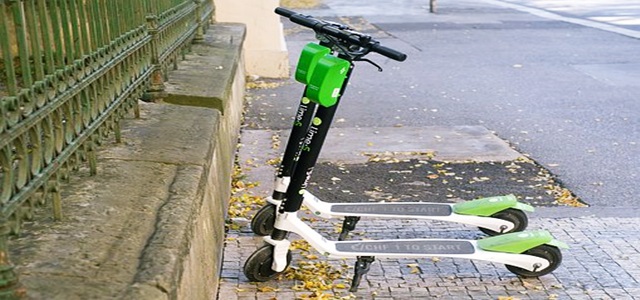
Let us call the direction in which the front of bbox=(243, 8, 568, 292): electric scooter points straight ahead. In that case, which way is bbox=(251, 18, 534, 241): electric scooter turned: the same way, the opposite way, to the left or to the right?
the same way

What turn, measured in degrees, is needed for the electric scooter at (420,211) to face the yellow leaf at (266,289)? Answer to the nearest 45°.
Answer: approximately 45° to its left

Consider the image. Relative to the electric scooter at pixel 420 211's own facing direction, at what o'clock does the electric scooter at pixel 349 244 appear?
the electric scooter at pixel 349 244 is roughly at 10 o'clock from the electric scooter at pixel 420 211.

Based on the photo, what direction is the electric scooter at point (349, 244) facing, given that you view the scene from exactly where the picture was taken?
facing to the left of the viewer

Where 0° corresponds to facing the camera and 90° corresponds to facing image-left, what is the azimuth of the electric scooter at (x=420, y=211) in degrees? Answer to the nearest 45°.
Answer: approximately 90°

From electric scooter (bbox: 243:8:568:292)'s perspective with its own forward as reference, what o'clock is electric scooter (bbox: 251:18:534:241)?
electric scooter (bbox: 251:18:534:241) is roughly at 4 o'clock from electric scooter (bbox: 243:8:568:292).
